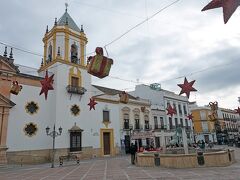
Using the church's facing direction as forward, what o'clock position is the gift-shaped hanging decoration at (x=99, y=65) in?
The gift-shaped hanging decoration is roughly at 1 o'clock from the church.

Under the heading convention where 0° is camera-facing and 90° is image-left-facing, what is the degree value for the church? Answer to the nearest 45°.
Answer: approximately 315°

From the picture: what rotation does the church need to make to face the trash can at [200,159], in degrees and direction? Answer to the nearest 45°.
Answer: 0° — it already faces it
